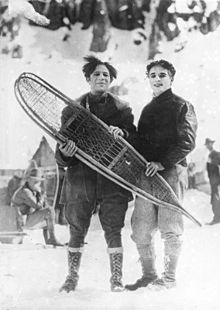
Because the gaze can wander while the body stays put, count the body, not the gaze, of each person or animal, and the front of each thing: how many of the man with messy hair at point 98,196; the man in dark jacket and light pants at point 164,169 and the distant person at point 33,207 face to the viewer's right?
1

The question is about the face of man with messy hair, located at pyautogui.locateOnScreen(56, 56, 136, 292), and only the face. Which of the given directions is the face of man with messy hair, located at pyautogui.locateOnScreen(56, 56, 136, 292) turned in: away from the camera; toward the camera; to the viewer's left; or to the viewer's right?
toward the camera

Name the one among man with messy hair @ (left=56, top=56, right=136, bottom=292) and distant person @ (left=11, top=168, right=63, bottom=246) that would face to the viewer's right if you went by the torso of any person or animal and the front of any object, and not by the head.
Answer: the distant person

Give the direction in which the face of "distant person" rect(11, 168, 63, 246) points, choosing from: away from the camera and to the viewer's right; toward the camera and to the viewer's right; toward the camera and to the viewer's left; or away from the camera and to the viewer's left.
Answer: toward the camera and to the viewer's right

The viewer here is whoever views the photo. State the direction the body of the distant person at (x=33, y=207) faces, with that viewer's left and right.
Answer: facing to the right of the viewer

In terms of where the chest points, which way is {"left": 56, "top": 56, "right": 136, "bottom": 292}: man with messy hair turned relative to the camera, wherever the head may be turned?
toward the camera

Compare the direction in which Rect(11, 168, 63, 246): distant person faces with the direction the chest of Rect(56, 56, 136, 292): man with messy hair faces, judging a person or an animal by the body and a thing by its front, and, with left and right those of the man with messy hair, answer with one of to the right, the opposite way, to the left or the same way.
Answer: to the left

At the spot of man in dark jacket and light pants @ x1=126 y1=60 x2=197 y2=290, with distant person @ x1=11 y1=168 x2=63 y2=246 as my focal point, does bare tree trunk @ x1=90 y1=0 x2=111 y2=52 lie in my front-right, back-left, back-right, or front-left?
front-right

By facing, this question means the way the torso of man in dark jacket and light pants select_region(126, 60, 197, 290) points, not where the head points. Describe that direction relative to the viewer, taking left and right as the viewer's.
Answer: facing the viewer and to the left of the viewer

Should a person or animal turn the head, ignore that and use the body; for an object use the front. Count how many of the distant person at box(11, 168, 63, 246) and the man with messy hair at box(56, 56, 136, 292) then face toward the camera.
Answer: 1
